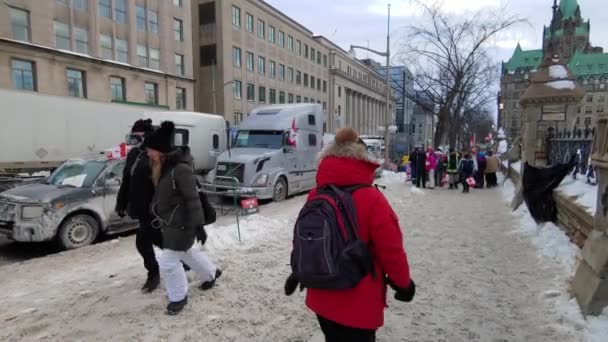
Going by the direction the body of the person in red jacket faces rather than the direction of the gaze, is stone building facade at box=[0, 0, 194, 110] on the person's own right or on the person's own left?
on the person's own left

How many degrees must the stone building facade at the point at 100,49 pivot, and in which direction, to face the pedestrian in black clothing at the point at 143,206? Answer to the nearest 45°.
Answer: approximately 45° to its right

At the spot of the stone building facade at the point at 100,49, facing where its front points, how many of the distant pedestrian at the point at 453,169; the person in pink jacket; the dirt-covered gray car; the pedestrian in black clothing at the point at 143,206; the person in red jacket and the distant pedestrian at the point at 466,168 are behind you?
0

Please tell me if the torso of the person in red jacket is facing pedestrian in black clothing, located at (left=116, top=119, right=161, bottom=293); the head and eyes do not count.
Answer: no

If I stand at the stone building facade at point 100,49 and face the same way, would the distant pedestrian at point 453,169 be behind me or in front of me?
in front

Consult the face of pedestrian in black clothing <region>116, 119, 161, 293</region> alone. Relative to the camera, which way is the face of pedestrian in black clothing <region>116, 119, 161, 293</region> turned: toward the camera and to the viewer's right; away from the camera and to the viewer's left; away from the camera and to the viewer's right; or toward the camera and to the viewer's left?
toward the camera and to the viewer's left

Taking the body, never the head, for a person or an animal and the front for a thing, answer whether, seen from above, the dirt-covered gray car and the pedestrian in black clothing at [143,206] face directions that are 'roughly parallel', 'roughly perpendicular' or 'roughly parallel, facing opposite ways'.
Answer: roughly parallel

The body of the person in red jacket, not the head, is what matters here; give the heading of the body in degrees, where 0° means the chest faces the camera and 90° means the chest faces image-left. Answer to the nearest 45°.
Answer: approximately 225°

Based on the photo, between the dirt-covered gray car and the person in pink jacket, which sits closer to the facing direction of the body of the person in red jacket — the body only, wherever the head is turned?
the person in pink jacket

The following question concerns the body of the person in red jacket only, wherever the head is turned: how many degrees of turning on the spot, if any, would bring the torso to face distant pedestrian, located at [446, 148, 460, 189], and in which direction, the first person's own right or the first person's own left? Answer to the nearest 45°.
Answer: approximately 45° to the first person's own left

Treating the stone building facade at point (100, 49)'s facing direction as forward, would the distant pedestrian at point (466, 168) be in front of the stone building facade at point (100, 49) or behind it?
in front

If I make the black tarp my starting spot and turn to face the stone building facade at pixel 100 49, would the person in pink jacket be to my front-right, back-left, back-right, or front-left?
front-right

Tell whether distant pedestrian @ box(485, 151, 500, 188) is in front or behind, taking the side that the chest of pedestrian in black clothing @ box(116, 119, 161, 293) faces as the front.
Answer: behind

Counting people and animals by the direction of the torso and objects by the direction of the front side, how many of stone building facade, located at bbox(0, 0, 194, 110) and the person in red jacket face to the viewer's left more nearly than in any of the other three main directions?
0

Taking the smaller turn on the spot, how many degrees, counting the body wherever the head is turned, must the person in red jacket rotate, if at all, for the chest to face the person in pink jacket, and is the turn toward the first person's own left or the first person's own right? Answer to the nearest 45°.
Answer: approximately 45° to the first person's own left

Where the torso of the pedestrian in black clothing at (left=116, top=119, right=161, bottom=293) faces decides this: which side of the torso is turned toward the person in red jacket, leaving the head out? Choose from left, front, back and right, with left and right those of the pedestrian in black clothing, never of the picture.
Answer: left

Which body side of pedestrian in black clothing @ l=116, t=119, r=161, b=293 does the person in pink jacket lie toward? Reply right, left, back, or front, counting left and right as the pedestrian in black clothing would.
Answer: back
